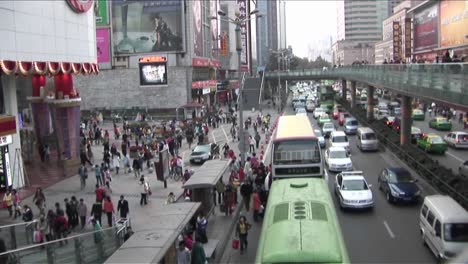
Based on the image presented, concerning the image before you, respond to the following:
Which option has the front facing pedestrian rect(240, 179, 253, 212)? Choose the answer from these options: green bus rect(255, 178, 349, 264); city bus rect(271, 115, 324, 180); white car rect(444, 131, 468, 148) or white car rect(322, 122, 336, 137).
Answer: white car rect(322, 122, 336, 137)

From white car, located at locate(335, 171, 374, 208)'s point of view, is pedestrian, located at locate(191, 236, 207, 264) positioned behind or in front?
in front

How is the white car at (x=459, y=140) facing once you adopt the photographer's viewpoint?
facing away from the viewer and to the left of the viewer

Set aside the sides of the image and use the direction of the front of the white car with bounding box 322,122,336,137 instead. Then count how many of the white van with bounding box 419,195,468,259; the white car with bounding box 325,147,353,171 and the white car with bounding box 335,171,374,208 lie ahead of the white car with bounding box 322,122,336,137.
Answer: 3

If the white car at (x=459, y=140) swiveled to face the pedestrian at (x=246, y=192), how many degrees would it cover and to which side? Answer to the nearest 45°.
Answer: approximately 135° to its left

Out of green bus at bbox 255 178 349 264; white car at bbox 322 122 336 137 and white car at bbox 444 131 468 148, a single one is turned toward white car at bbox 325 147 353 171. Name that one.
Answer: white car at bbox 322 122 336 137
